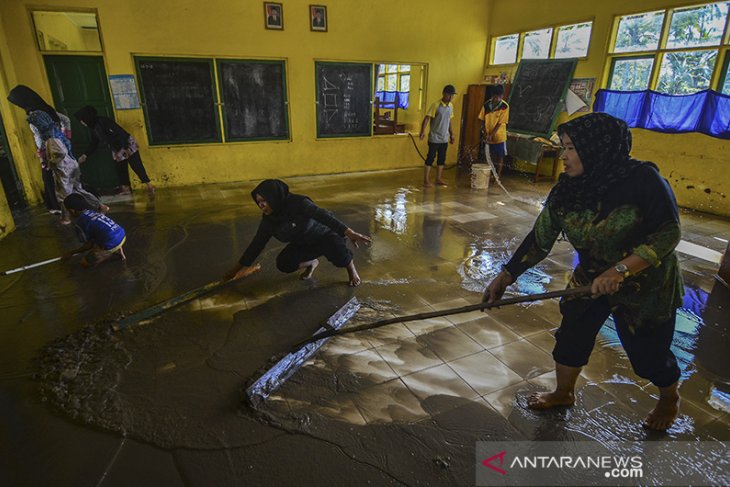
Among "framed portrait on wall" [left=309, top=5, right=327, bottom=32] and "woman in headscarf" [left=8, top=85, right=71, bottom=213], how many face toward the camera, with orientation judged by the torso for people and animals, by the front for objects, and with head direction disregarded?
1

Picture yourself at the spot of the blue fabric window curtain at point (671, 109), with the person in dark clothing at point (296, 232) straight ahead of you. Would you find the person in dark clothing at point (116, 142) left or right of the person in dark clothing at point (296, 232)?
right

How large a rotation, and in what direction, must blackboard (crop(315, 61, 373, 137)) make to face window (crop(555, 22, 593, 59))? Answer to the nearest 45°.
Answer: approximately 90° to its left

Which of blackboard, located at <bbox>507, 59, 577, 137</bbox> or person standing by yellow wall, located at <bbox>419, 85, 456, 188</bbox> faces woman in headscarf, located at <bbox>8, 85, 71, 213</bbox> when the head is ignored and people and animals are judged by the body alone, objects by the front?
the blackboard

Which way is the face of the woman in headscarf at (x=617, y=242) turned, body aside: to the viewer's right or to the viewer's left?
to the viewer's left

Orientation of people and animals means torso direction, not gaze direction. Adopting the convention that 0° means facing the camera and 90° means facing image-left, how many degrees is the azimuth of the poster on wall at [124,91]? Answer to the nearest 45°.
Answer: approximately 0°
